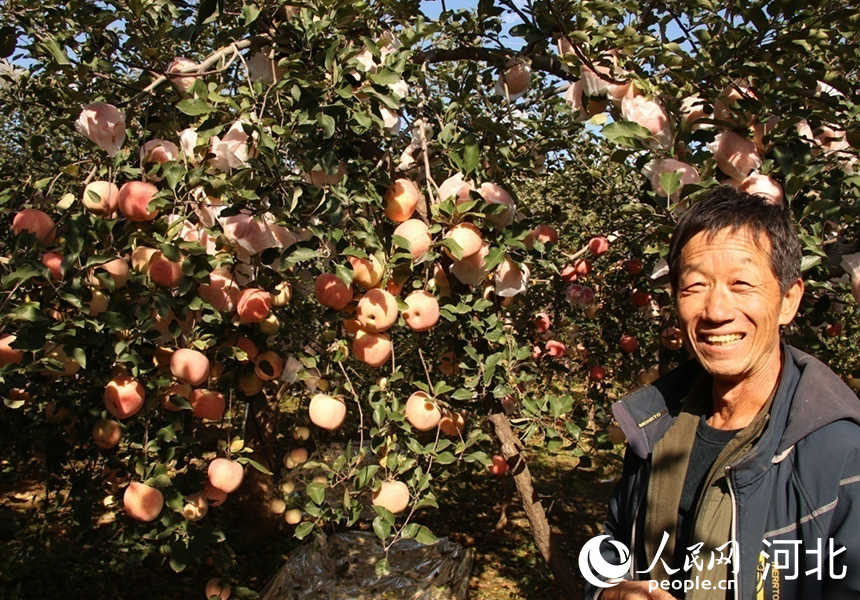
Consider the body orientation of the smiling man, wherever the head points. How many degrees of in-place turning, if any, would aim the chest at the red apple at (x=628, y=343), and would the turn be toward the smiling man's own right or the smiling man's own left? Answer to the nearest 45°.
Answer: approximately 135° to the smiling man's own right

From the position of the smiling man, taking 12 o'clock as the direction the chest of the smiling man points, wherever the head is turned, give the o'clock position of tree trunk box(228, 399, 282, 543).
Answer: The tree trunk is roughly at 3 o'clock from the smiling man.

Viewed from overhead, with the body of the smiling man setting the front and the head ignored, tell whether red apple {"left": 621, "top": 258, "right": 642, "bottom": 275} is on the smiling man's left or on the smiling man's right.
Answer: on the smiling man's right

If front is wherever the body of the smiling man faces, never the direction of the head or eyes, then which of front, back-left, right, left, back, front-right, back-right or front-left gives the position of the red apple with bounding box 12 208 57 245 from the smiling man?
front-right

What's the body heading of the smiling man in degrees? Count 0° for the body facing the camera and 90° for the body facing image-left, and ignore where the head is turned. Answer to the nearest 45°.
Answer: approximately 45°
